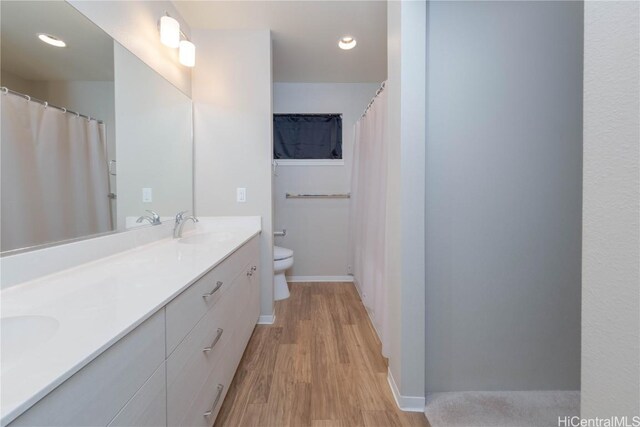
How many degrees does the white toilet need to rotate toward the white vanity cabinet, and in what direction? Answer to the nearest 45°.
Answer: approximately 90° to its right

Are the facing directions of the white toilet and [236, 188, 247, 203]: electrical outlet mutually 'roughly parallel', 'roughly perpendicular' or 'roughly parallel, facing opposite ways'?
roughly perpendicular

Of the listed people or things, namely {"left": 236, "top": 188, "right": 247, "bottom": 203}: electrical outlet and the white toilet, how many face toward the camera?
1
